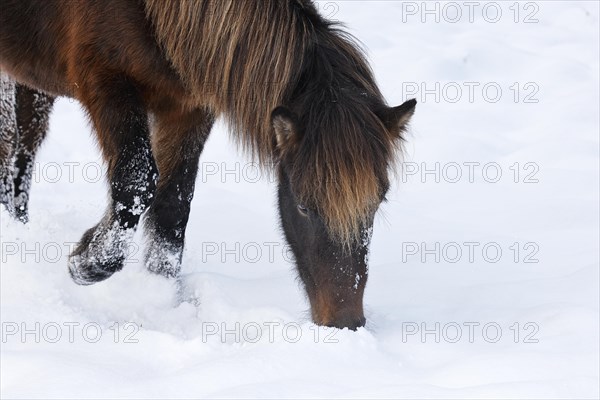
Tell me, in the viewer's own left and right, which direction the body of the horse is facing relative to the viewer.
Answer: facing the viewer and to the right of the viewer
